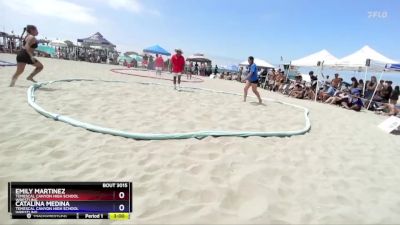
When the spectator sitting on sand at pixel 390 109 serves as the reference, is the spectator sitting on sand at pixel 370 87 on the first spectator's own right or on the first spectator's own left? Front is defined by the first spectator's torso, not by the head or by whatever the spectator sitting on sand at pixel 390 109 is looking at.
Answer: on the first spectator's own right

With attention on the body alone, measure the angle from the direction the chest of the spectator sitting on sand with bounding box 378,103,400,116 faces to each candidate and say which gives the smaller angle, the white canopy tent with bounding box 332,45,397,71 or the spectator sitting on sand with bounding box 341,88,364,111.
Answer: the spectator sitting on sand

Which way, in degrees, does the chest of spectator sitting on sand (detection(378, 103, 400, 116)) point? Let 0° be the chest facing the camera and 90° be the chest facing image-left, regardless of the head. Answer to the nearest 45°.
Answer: approximately 90°

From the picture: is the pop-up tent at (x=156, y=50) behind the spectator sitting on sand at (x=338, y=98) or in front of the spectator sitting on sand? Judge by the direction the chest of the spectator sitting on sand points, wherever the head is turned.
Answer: in front

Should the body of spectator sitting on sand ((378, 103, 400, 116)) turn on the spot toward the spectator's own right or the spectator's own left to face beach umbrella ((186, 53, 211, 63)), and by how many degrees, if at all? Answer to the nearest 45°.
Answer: approximately 45° to the spectator's own right

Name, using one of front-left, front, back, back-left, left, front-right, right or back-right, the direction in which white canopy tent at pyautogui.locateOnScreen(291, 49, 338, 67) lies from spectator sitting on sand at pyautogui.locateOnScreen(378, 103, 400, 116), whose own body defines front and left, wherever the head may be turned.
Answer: front-right

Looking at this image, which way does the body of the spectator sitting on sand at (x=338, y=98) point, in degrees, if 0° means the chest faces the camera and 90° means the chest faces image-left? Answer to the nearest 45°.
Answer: approximately 90°

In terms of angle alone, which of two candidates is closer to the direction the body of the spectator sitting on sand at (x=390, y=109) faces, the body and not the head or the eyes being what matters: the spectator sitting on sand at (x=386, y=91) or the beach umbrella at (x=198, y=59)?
the beach umbrella

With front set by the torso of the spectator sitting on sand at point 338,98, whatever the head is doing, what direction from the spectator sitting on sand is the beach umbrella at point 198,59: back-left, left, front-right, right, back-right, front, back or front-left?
front-right

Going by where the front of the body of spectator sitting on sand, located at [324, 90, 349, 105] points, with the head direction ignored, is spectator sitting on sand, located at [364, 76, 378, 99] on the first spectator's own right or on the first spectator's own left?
on the first spectator's own right

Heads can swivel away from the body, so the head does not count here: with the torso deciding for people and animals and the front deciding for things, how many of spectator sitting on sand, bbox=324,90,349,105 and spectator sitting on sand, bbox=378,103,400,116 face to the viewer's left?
2

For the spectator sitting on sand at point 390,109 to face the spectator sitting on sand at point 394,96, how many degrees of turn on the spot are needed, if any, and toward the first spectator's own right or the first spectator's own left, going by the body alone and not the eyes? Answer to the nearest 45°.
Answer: approximately 90° to the first spectator's own right
